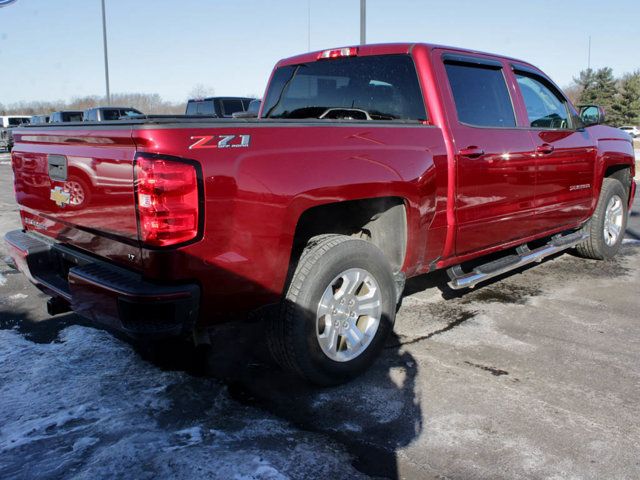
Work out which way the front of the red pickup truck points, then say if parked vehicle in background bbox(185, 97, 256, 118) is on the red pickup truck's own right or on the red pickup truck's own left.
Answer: on the red pickup truck's own left

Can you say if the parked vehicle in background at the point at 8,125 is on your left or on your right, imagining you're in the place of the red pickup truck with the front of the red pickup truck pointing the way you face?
on your left

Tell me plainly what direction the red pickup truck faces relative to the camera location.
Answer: facing away from the viewer and to the right of the viewer

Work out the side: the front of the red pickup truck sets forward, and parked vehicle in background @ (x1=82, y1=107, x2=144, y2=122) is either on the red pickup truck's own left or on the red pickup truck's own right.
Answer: on the red pickup truck's own left
